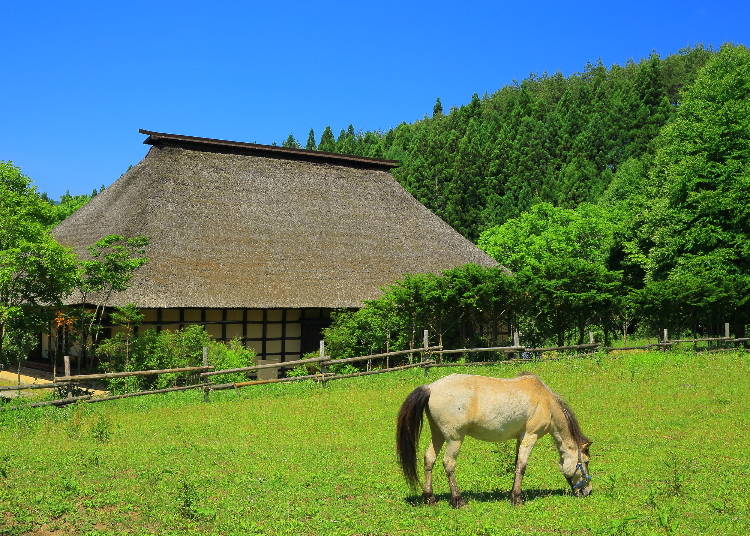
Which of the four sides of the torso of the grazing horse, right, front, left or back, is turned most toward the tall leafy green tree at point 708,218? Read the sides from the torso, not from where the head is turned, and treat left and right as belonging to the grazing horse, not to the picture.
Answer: left

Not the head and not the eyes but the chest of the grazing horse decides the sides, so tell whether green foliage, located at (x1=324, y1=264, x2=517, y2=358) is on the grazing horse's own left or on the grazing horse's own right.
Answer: on the grazing horse's own left

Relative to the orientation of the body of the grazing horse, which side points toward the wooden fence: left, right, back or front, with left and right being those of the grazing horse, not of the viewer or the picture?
left

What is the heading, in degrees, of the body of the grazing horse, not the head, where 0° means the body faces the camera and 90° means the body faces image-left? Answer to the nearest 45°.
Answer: approximately 270°

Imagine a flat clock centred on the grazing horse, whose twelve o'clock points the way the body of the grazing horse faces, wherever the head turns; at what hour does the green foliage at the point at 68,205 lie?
The green foliage is roughly at 8 o'clock from the grazing horse.

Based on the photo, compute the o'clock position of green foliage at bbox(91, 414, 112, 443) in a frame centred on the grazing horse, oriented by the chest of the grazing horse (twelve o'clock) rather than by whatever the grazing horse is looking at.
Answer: The green foliage is roughly at 7 o'clock from the grazing horse.

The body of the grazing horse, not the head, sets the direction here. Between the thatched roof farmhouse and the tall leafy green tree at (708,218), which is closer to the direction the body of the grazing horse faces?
the tall leafy green tree

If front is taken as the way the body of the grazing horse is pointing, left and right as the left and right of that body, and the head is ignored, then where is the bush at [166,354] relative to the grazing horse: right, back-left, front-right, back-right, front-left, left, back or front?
back-left

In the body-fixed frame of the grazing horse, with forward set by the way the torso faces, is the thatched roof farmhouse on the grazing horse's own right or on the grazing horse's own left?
on the grazing horse's own left
